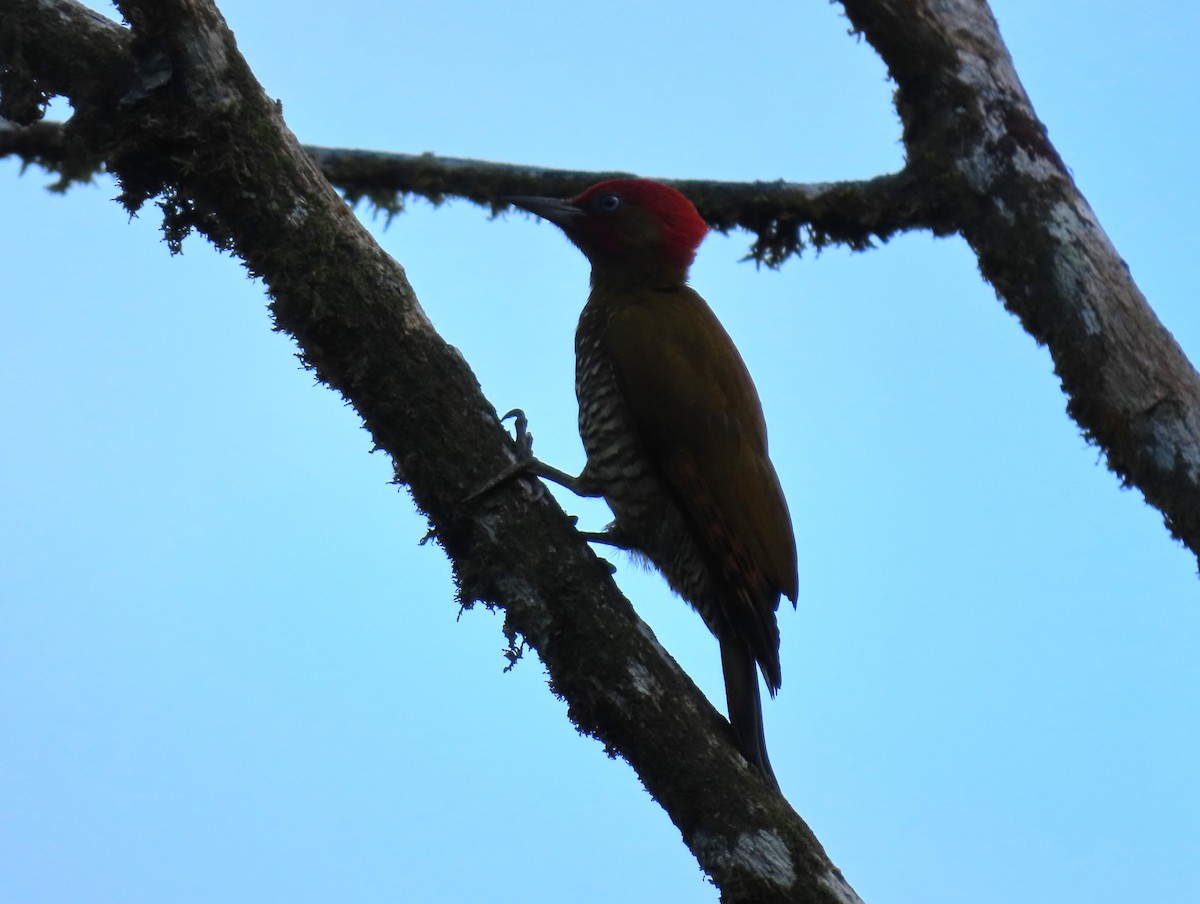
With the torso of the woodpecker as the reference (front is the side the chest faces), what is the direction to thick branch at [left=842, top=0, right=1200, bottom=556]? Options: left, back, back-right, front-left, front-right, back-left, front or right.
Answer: back

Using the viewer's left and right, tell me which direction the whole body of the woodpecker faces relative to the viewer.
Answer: facing to the left of the viewer
